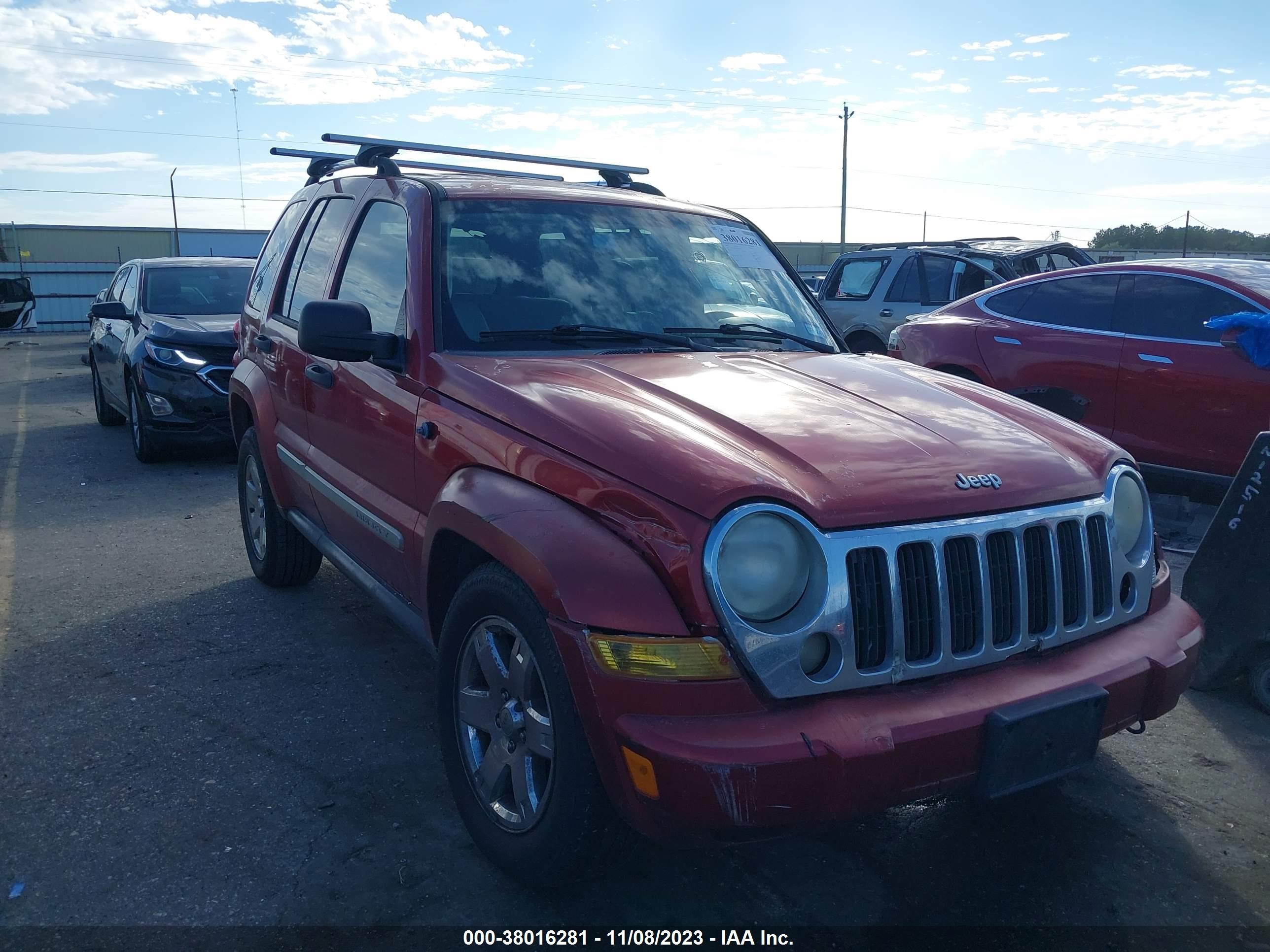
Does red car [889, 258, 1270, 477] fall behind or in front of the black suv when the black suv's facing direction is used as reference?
in front

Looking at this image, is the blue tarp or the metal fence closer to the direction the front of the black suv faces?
the blue tarp

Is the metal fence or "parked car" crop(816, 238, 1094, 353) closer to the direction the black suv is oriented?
the parked car

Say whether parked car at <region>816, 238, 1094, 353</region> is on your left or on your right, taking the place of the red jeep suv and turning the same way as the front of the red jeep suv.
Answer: on your left

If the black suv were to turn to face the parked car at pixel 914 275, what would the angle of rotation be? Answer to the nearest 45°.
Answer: approximately 45° to its left

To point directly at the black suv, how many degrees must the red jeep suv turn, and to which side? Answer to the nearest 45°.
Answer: approximately 180°

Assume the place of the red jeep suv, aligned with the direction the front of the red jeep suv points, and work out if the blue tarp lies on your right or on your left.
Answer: on your left

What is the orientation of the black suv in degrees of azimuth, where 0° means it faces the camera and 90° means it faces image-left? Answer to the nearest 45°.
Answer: approximately 315°
